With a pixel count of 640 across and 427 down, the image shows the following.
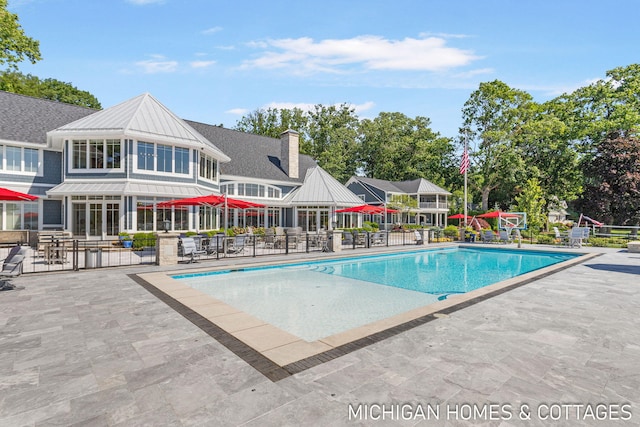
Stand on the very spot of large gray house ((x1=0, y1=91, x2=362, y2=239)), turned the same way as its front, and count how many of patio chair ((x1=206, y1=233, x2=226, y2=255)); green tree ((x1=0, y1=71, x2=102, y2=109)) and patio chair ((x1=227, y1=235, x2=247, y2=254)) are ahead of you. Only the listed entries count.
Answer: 2

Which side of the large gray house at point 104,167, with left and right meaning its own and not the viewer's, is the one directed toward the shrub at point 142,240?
front

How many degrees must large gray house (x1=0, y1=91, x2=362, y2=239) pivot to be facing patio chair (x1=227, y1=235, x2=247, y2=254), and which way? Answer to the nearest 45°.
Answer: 0° — it already faces it

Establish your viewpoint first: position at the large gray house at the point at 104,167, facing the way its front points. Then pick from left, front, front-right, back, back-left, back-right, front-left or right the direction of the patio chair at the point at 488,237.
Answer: front-left

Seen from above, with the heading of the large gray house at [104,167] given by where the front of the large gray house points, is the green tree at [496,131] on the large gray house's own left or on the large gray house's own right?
on the large gray house's own left

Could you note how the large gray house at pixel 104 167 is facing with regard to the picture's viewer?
facing the viewer and to the right of the viewer

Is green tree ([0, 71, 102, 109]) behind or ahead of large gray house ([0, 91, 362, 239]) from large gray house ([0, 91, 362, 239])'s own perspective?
behind

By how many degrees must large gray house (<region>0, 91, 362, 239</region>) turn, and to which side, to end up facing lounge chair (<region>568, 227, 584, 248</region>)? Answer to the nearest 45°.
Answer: approximately 45° to its left

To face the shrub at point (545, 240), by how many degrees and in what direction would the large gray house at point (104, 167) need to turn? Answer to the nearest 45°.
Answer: approximately 45° to its left

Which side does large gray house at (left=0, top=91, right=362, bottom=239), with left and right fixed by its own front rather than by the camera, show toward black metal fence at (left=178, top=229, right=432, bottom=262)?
front

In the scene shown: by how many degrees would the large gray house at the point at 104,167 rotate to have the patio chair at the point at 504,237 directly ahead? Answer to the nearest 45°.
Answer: approximately 45° to its left

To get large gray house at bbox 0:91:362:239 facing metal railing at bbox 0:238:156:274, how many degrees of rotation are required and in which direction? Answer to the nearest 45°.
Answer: approximately 45° to its right

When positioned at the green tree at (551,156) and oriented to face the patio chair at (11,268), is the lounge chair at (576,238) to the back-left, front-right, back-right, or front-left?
front-left

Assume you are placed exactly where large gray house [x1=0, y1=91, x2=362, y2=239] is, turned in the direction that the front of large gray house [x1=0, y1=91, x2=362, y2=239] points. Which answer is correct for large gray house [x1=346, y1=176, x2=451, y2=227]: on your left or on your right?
on your left

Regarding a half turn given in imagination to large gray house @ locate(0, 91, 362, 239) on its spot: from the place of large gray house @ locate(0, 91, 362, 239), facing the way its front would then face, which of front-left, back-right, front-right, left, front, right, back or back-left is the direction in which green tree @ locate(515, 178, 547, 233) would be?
back-right

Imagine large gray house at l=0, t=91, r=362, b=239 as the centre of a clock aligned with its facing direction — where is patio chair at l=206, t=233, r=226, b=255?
The patio chair is roughly at 12 o'clock from the large gray house.
